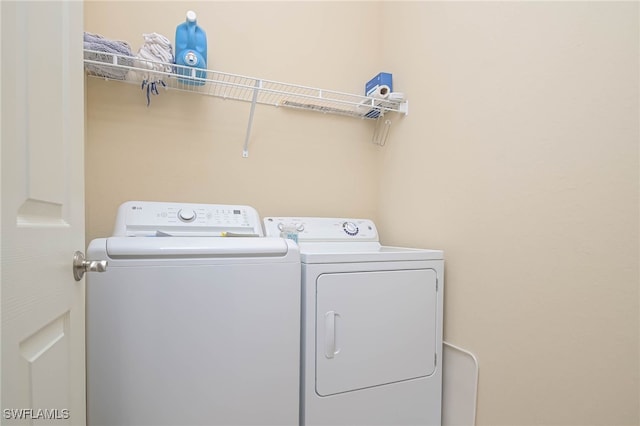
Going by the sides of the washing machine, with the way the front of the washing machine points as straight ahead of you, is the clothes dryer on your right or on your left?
on your left

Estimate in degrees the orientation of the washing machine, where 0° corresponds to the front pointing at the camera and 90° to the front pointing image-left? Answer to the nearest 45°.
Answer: approximately 0°
